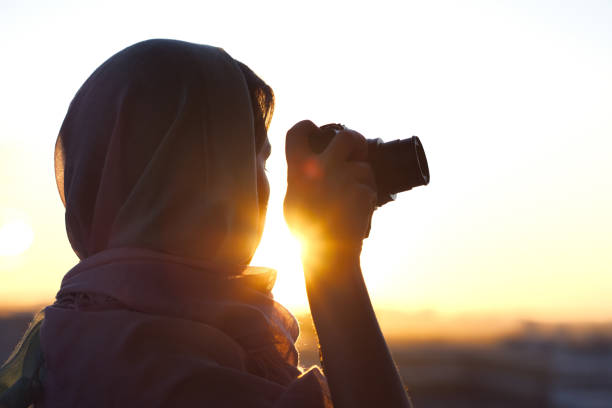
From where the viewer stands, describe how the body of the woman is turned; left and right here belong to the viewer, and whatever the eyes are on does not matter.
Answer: facing away from the viewer and to the right of the viewer

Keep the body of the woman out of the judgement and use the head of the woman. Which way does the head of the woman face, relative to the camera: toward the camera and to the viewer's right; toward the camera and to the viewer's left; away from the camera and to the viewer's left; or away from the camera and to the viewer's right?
away from the camera and to the viewer's right
